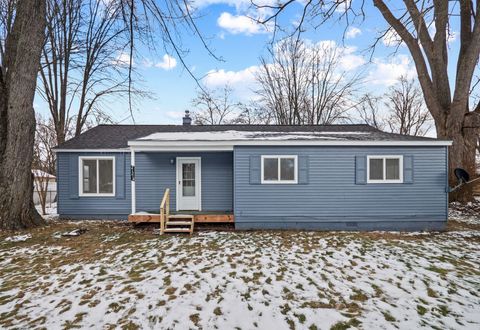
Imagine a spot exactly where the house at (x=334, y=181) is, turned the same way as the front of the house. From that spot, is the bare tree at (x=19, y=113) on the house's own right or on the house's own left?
on the house's own right

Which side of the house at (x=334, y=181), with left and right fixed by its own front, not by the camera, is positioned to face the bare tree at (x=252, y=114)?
back

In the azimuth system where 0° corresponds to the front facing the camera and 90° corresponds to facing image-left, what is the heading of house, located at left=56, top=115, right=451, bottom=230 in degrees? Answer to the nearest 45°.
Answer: approximately 0°

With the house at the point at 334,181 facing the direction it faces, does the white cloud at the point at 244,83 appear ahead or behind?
behind

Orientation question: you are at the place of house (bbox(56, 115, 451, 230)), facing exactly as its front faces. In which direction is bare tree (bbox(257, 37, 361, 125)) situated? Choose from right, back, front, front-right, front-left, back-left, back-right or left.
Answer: back

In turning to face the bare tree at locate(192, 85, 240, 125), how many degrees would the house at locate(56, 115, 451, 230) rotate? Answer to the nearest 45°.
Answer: approximately 180°
